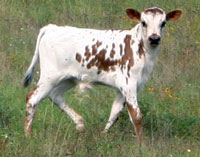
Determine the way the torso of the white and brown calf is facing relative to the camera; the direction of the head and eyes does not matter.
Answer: to the viewer's right
